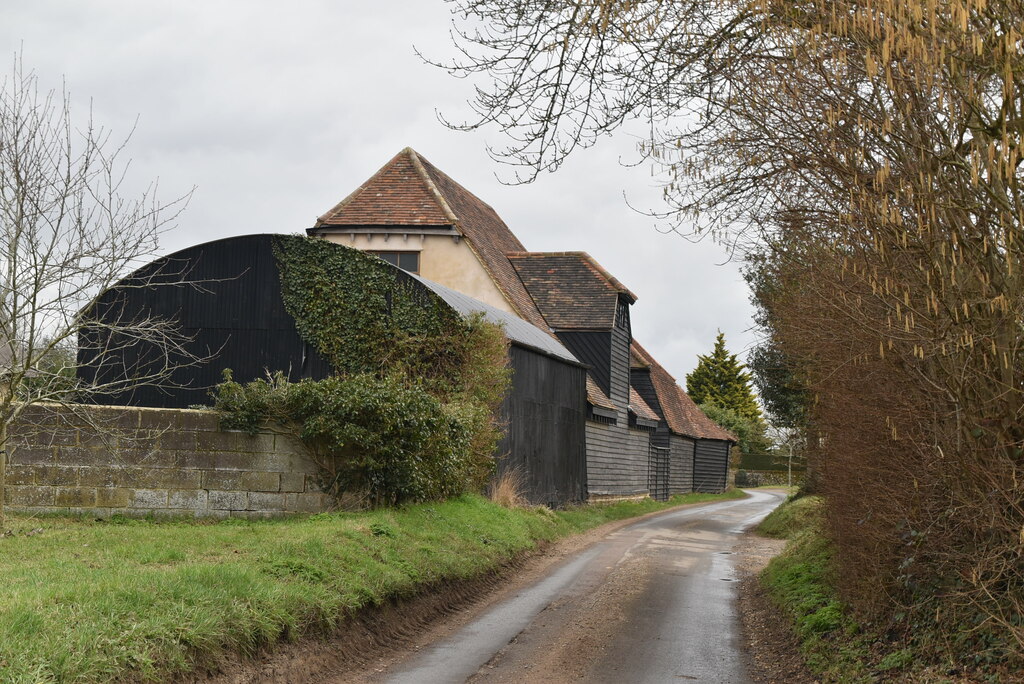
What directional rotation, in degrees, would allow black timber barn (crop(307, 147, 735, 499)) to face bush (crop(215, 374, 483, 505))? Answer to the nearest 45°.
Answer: approximately 90° to its right

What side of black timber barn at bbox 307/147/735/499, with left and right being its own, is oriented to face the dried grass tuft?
right

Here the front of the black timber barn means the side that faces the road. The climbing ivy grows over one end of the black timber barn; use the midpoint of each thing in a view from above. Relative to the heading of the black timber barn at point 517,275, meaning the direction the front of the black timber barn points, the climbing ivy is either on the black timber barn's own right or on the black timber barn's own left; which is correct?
on the black timber barn's own right

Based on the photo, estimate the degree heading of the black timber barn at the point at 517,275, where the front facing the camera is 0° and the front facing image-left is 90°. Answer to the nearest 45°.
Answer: approximately 270°

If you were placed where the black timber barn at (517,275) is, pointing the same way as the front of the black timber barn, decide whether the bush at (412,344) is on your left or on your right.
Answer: on your right
